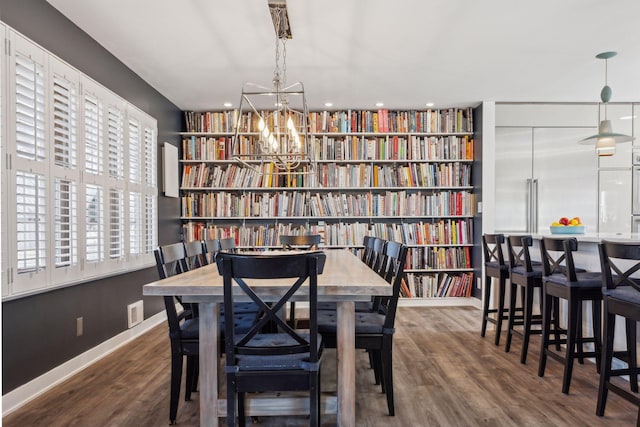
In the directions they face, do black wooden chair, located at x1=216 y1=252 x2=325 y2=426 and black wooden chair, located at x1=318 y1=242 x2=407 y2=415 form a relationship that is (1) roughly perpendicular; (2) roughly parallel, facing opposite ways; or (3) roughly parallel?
roughly perpendicular

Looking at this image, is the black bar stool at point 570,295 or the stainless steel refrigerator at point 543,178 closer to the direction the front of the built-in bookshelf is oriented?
the black bar stool

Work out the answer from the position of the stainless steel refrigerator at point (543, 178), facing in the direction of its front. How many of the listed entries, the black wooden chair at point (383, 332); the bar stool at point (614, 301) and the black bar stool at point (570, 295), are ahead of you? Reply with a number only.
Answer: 3

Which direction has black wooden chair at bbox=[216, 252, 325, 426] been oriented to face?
away from the camera

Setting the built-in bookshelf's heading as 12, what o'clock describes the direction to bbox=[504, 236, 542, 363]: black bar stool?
The black bar stool is roughly at 11 o'clock from the built-in bookshelf.

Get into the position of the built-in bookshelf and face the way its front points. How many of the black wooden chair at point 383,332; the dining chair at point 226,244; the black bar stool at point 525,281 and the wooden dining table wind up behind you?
0

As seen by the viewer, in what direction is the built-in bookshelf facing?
toward the camera

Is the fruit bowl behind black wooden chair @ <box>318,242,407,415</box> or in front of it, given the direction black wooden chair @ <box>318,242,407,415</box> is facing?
behind

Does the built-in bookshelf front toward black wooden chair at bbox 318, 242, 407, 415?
yes

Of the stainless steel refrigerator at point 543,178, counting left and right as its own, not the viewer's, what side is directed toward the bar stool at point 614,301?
front

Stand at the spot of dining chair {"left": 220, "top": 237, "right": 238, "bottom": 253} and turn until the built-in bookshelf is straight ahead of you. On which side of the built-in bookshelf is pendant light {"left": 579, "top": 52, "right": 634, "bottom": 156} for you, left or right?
right

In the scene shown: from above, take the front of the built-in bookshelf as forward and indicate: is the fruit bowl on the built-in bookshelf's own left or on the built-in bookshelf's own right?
on the built-in bookshelf's own left

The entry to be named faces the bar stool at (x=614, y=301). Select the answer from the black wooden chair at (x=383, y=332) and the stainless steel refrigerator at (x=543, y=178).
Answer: the stainless steel refrigerator

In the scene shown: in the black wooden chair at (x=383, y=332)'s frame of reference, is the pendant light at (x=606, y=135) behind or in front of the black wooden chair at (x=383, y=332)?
behind

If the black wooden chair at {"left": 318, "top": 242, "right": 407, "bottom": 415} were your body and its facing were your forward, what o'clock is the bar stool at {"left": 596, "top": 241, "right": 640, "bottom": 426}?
The bar stool is roughly at 6 o'clock from the black wooden chair.

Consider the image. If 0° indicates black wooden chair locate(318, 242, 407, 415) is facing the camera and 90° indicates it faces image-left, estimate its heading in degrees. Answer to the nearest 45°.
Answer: approximately 90°

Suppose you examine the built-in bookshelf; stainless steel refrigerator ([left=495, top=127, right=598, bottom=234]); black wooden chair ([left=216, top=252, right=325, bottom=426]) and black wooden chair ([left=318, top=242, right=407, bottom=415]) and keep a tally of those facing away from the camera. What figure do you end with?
1

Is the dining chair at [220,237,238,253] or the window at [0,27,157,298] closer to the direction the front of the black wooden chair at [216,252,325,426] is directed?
the dining chair

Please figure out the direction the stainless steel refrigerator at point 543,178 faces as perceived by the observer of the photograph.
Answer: facing the viewer
